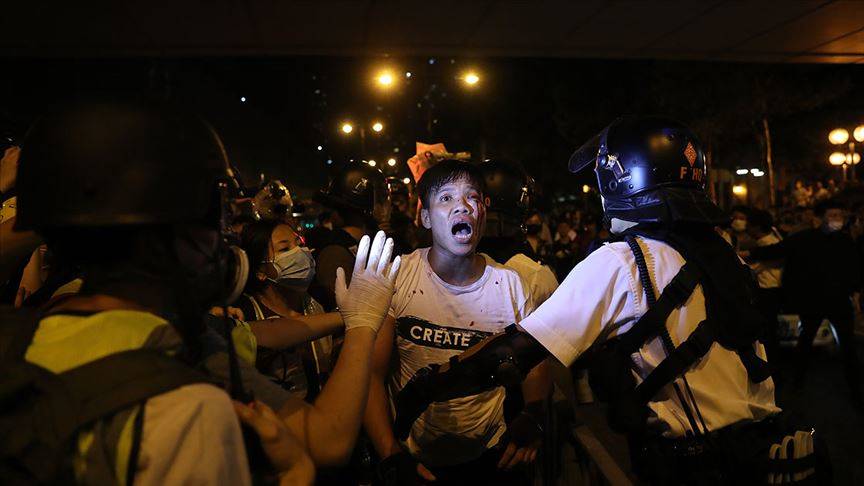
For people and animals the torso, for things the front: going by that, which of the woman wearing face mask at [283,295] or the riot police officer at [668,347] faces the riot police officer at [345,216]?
the riot police officer at [668,347]

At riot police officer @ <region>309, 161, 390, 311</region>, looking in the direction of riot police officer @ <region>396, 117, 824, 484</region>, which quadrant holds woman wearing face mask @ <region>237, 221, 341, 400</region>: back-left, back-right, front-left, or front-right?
front-right

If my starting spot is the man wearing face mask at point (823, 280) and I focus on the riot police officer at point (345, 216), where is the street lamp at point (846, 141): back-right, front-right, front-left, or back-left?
back-right

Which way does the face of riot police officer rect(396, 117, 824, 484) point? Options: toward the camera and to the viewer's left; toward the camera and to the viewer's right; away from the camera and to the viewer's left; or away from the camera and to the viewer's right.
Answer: away from the camera and to the viewer's left

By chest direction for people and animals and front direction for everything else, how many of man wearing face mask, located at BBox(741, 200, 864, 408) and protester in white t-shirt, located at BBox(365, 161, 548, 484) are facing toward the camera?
2

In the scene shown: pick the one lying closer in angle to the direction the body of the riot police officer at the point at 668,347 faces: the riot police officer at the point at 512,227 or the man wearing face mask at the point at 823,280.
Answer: the riot police officer

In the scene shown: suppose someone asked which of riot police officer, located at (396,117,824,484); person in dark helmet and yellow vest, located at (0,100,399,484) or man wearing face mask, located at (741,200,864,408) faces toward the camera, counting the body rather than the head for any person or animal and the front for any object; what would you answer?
the man wearing face mask

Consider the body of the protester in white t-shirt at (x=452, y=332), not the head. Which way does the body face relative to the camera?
toward the camera

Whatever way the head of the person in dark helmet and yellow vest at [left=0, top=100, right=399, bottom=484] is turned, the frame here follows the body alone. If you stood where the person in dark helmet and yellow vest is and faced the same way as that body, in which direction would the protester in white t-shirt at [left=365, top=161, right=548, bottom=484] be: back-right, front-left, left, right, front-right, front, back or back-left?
front

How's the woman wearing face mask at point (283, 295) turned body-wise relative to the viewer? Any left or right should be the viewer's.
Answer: facing the viewer and to the right of the viewer

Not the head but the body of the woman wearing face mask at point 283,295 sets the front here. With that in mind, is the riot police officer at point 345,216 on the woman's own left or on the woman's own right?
on the woman's own left

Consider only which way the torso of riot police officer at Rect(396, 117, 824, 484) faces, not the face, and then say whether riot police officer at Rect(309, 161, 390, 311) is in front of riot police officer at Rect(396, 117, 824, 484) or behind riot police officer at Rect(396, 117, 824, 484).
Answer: in front

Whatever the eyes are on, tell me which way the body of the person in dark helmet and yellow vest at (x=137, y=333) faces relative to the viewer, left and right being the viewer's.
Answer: facing away from the viewer and to the right of the viewer
